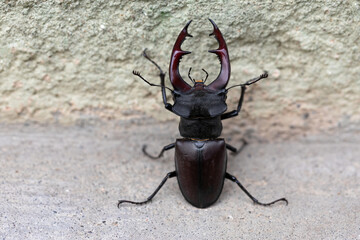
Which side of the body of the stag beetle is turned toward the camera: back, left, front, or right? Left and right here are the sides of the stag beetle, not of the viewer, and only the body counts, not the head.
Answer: back
